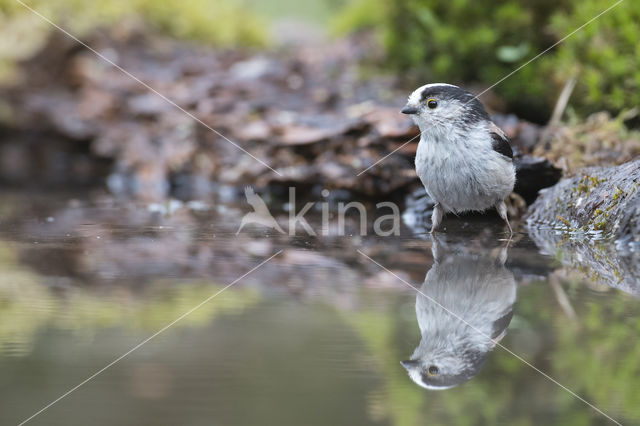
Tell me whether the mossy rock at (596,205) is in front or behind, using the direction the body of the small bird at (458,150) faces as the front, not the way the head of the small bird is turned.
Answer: behind

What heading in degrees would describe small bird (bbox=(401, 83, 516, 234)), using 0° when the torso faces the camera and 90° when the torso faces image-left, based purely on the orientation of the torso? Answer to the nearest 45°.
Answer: approximately 45°
